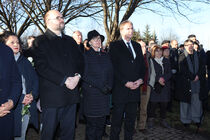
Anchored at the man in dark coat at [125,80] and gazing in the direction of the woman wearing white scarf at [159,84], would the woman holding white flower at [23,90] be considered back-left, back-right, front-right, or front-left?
back-left

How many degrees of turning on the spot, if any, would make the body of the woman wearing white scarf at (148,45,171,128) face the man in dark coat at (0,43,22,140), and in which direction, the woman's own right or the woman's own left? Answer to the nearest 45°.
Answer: approximately 45° to the woman's own right

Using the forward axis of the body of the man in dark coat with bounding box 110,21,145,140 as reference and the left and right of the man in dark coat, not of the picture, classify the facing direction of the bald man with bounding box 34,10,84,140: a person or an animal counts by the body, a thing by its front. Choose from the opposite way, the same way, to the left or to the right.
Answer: the same way

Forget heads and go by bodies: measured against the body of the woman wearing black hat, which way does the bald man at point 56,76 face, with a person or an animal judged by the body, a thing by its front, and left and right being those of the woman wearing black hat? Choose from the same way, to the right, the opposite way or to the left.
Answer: the same way

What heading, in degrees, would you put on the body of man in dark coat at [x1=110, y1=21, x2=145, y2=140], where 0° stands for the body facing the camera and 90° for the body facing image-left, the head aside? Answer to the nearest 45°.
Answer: approximately 315°

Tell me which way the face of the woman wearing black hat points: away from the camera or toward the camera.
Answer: toward the camera

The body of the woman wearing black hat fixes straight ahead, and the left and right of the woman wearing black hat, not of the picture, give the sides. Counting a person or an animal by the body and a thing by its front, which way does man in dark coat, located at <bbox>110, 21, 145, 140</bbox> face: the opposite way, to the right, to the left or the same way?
the same way

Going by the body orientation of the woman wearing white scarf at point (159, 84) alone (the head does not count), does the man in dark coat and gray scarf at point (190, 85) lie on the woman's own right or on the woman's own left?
on the woman's own left

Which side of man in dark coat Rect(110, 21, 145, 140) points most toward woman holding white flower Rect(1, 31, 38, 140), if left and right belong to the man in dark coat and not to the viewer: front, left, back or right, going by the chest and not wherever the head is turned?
right

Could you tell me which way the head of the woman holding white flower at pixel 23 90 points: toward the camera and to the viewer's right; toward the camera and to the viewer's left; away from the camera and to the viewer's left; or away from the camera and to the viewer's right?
toward the camera and to the viewer's right

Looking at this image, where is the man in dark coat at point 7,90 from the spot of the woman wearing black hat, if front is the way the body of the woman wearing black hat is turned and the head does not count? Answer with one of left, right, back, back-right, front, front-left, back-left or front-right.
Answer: right

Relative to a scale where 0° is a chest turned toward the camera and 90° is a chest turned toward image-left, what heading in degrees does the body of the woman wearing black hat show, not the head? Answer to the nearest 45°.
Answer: approximately 315°

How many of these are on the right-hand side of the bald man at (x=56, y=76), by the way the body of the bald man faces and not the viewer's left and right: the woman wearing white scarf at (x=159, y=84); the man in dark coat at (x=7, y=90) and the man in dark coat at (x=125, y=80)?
1

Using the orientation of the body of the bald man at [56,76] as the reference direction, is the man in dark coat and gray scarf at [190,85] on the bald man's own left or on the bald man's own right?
on the bald man's own left

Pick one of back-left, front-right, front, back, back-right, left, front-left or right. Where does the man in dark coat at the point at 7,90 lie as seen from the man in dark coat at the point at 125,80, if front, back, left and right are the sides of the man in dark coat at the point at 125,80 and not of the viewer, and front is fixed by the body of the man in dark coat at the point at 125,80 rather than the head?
right
